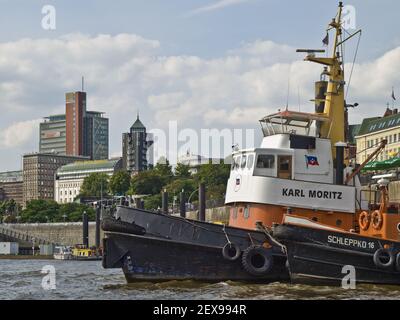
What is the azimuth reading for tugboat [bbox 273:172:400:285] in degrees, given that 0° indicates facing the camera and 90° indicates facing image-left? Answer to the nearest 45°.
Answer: approximately 90°

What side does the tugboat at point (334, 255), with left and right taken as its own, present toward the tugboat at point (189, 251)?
front
